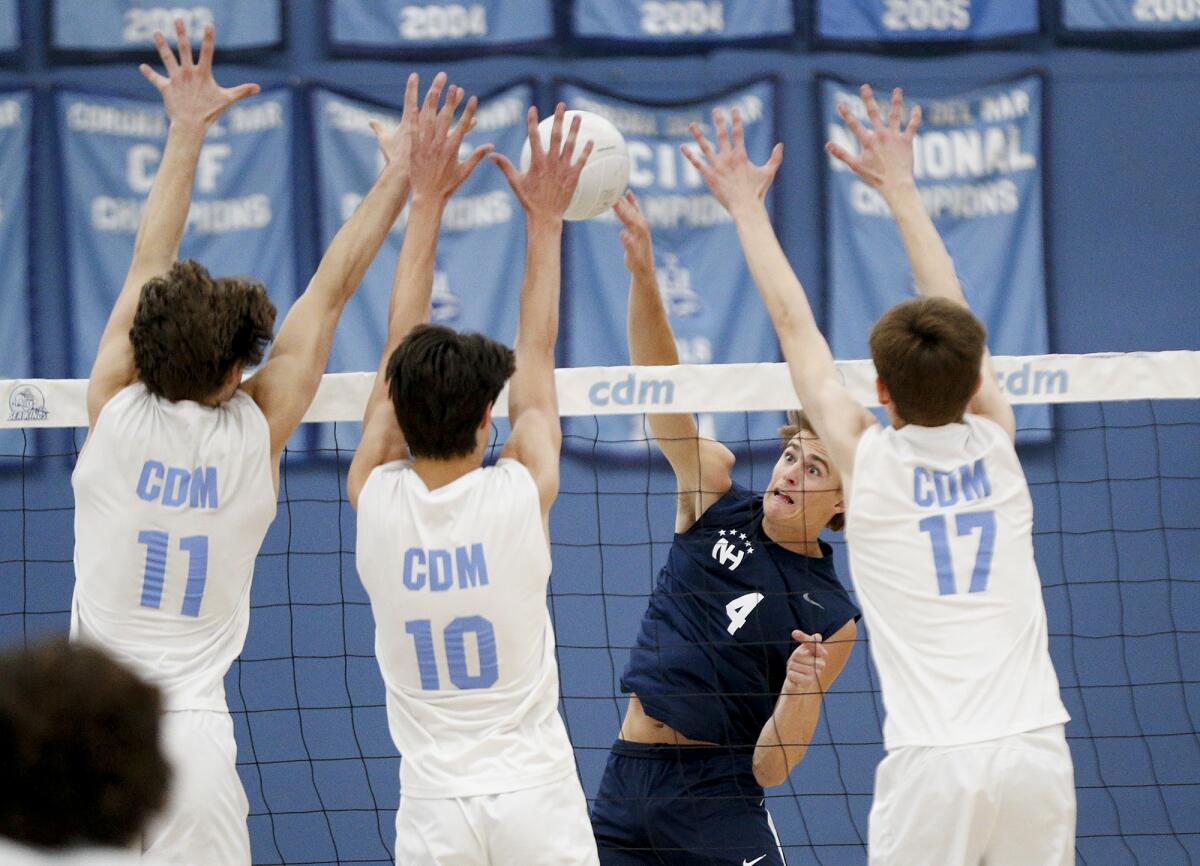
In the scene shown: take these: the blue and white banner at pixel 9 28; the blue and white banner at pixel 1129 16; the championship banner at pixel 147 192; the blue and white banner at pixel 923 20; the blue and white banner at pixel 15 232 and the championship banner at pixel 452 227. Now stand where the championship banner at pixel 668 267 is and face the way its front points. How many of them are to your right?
4

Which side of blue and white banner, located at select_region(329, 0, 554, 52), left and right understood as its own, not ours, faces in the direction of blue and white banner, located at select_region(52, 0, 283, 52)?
right

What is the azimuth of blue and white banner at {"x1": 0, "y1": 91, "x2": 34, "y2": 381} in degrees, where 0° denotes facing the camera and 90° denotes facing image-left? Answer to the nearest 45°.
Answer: approximately 0°

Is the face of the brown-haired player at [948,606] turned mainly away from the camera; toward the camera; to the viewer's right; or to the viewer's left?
away from the camera

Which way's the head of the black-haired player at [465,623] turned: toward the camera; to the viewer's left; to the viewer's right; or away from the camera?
away from the camera

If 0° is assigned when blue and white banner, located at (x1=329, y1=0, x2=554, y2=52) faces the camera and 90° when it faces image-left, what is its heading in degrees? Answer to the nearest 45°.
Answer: approximately 0°

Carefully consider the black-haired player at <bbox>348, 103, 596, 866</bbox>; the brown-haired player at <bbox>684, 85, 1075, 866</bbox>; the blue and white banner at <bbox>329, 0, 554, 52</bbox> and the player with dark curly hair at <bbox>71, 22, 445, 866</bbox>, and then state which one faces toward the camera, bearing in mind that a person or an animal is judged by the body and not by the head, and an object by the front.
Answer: the blue and white banner

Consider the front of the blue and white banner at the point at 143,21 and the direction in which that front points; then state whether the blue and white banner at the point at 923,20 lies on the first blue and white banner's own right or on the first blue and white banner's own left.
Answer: on the first blue and white banner's own left
